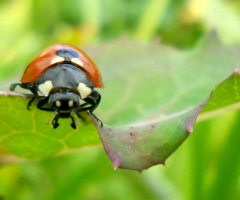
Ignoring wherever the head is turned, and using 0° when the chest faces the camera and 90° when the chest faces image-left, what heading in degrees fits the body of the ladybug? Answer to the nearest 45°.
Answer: approximately 0°
